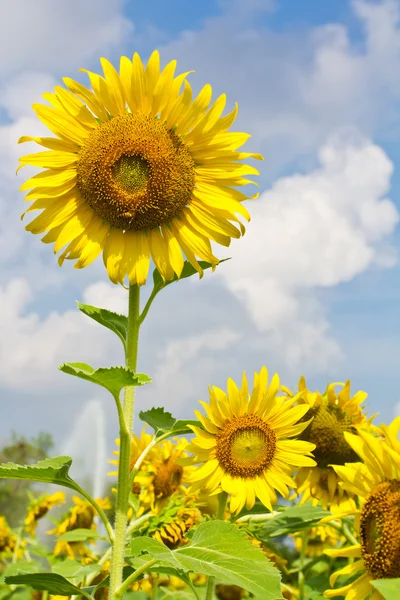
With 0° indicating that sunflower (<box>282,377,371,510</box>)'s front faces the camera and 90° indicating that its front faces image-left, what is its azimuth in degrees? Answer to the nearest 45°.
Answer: approximately 0°

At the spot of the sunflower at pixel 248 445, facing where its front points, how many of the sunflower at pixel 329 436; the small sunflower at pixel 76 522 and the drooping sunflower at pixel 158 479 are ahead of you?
0

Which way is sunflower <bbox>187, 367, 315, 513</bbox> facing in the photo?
toward the camera

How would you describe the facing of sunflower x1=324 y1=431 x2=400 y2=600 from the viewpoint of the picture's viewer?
facing the viewer and to the left of the viewer

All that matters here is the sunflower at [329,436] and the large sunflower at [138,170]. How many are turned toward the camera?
2

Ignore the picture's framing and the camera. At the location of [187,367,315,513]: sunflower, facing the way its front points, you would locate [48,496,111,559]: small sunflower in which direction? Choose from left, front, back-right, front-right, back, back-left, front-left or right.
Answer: back-right

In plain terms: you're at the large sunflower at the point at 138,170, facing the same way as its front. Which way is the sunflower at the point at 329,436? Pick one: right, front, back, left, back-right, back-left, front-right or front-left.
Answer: back-left

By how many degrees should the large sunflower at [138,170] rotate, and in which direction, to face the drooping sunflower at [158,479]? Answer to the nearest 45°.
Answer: approximately 180°

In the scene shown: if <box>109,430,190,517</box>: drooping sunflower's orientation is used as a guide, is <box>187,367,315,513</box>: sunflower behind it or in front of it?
in front

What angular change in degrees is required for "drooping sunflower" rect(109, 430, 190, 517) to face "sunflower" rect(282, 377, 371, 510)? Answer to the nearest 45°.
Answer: approximately 45° to its left

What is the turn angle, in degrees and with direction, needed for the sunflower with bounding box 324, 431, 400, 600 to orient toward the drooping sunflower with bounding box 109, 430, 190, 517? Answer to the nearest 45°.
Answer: approximately 90° to its right

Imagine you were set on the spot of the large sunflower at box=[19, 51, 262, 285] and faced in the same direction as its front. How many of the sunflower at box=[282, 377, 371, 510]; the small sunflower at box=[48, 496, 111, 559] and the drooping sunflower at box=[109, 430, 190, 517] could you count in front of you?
0

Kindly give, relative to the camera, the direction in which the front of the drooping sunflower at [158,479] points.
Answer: facing the viewer and to the right of the viewer

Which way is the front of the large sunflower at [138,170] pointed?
toward the camera

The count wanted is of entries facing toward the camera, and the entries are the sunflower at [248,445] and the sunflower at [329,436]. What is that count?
2
